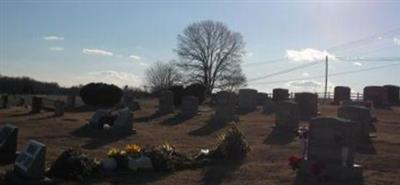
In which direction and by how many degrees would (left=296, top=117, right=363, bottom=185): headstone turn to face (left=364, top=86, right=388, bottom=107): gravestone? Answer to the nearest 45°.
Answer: approximately 180°

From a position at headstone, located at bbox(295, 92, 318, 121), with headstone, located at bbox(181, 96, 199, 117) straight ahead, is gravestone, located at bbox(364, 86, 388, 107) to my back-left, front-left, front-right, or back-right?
back-right

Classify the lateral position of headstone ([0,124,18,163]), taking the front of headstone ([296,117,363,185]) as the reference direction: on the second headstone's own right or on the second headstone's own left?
on the second headstone's own right

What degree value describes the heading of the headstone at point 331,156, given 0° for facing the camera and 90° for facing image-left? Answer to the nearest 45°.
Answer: approximately 0°

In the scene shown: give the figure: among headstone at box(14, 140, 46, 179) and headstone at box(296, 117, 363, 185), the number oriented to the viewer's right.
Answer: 0

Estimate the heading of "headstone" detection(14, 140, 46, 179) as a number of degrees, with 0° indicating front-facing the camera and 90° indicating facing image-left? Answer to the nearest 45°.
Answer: approximately 45°

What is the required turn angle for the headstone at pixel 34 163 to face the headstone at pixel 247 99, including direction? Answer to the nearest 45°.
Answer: approximately 180°

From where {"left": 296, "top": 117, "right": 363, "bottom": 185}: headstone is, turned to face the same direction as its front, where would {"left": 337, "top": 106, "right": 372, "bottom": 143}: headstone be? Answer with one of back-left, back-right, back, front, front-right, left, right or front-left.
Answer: back

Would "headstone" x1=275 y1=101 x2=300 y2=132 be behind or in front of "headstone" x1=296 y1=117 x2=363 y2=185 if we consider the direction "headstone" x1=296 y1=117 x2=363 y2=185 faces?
behind
